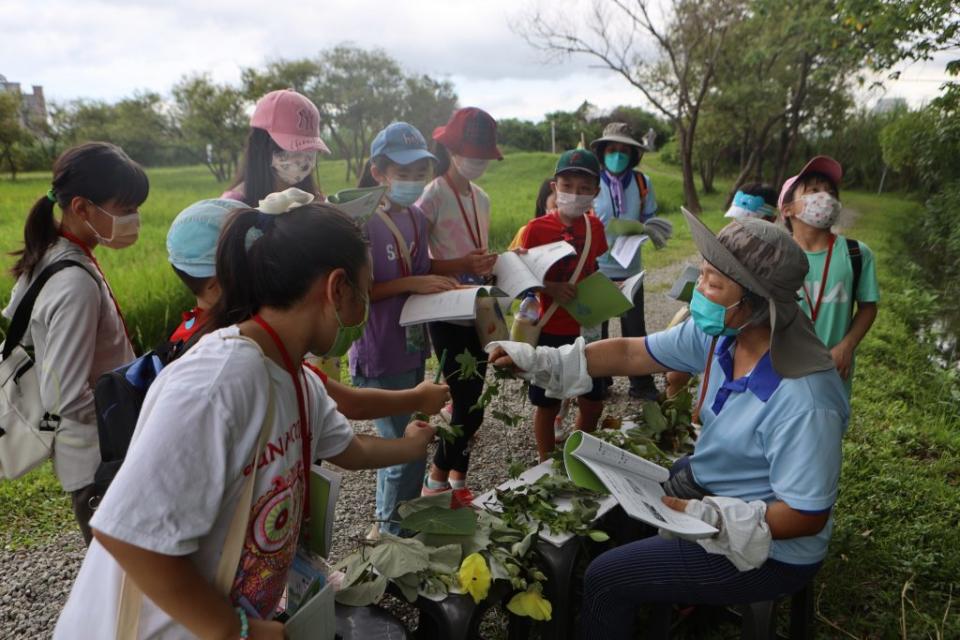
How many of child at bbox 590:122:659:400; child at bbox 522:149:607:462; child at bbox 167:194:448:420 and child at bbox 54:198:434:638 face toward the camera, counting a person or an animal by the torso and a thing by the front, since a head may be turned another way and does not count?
2

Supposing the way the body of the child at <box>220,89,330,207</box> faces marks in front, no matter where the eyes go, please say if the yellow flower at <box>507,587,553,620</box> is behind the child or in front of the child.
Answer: in front

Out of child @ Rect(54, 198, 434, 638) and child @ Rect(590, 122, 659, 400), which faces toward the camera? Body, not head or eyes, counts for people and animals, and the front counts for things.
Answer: child @ Rect(590, 122, 659, 400)

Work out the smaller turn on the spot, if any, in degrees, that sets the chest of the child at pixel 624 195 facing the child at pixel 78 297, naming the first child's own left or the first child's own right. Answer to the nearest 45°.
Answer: approximately 45° to the first child's own right

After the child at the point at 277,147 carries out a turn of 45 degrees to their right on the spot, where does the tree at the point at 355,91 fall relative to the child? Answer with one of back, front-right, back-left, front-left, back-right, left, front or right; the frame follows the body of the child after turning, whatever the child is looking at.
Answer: back

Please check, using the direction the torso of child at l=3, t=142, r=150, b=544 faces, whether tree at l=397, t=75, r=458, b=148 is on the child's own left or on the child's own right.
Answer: on the child's own left

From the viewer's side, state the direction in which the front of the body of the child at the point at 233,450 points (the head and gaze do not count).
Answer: to the viewer's right

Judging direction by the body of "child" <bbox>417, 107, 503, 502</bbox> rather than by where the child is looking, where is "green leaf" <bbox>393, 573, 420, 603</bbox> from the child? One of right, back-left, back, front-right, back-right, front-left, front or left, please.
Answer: front-right

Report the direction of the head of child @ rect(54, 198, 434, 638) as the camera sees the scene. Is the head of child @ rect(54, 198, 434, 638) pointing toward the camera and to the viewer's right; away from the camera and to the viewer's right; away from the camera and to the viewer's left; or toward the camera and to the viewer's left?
away from the camera and to the viewer's right

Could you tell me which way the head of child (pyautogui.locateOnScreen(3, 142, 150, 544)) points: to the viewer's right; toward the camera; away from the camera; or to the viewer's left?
to the viewer's right

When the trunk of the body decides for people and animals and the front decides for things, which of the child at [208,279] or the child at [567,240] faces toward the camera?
the child at [567,240]

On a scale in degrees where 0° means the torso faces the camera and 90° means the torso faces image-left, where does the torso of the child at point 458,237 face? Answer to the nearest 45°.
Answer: approximately 315°

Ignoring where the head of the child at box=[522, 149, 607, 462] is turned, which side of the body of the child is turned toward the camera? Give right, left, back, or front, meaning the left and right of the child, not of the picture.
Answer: front

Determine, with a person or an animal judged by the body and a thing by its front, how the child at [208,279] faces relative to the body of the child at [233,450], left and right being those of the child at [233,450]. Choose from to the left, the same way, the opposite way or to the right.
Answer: the same way

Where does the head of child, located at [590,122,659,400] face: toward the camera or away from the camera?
toward the camera

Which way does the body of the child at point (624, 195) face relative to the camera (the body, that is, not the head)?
toward the camera

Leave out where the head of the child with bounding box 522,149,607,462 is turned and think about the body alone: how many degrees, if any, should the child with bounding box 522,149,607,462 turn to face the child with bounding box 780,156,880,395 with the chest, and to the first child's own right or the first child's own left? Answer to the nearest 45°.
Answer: approximately 90° to the first child's own left

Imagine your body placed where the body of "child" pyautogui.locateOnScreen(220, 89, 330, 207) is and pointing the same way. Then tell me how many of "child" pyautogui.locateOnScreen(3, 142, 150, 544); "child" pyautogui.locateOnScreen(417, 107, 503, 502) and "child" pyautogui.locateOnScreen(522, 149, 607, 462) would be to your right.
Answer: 1
